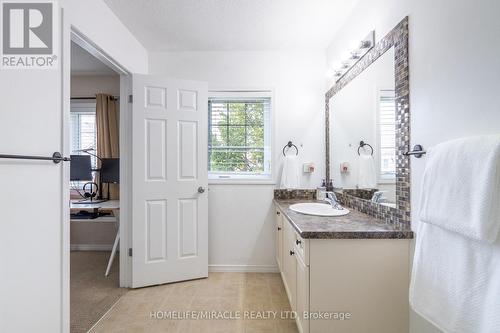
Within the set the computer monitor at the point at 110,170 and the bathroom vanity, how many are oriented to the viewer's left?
1

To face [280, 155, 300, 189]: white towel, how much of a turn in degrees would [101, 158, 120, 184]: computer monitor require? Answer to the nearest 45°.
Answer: approximately 45° to its left

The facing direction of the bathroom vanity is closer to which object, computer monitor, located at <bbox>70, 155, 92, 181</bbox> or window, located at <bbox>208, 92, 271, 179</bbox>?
the computer monitor

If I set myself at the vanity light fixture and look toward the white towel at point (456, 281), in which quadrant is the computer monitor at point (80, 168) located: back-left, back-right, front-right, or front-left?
back-right

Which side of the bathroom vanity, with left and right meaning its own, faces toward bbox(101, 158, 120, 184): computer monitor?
front

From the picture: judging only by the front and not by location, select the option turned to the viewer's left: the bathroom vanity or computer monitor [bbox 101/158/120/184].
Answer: the bathroom vanity

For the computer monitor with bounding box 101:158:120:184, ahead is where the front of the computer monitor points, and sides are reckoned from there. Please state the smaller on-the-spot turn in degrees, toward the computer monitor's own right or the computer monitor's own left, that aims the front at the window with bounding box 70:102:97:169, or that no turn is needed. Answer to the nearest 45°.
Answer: approximately 135° to the computer monitor's own right

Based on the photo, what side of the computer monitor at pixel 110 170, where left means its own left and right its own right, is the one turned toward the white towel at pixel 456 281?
front

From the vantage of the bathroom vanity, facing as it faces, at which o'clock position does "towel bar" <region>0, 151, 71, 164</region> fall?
The towel bar is roughly at 11 o'clock from the bathroom vanity.

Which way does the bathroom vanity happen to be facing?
to the viewer's left
